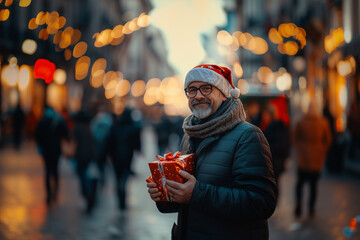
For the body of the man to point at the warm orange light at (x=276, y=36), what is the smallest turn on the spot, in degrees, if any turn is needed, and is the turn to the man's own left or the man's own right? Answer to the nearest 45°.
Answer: approximately 135° to the man's own right

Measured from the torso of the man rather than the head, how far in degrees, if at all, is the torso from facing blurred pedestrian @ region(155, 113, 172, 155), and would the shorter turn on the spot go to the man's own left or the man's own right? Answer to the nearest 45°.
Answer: approximately 135° to the man's own right

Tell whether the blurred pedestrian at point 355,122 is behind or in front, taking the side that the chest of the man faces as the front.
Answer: behind

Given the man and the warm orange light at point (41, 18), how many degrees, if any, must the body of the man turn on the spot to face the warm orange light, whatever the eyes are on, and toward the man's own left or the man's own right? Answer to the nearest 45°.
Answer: approximately 135° to the man's own right

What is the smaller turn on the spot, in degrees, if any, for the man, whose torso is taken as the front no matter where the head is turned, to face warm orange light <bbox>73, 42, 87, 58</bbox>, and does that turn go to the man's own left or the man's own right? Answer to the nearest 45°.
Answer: approximately 135° to the man's own right

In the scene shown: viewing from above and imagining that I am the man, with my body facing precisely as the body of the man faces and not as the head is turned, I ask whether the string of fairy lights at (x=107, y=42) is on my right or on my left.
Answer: on my right

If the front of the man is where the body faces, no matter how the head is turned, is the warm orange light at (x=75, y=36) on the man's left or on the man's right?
on the man's right

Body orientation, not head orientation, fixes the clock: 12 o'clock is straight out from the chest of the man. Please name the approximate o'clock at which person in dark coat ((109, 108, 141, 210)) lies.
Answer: The person in dark coat is roughly at 4 o'clock from the man.

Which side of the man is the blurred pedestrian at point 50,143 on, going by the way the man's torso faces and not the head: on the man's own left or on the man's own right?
on the man's own right

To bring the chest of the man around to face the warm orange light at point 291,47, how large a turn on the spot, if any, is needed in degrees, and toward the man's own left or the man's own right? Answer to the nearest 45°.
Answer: approximately 135° to the man's own right

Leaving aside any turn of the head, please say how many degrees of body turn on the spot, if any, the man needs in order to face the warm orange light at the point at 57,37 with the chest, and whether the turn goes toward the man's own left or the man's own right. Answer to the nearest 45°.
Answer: approximately 135° to the man's own right

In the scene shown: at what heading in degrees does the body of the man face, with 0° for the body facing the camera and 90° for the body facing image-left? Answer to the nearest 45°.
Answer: approximately 45°

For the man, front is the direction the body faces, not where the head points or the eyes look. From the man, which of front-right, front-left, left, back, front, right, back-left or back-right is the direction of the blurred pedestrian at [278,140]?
back-right
